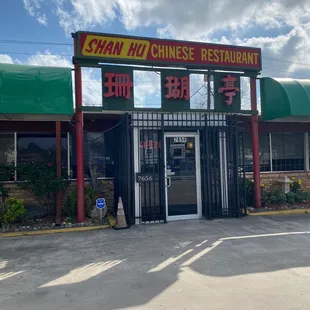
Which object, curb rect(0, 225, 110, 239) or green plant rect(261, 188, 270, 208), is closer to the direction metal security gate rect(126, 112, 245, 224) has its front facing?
the curb

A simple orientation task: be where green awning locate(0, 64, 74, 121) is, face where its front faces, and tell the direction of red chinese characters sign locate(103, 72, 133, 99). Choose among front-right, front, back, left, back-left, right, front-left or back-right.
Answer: left

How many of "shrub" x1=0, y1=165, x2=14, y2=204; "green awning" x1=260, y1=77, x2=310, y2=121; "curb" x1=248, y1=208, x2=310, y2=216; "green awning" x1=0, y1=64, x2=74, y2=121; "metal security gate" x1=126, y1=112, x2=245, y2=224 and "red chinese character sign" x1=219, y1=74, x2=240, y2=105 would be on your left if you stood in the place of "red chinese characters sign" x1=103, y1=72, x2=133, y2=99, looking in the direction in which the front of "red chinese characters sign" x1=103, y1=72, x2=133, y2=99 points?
4

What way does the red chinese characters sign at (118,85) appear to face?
toward the camera

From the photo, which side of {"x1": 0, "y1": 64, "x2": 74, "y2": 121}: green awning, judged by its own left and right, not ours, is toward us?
front

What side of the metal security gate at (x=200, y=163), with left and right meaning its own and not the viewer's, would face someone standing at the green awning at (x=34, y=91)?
right

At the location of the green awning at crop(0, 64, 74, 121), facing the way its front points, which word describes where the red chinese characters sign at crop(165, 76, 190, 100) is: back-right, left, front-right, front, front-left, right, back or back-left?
left

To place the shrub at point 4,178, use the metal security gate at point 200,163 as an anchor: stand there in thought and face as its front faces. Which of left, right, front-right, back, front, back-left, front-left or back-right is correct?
right

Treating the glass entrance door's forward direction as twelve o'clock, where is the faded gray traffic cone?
The faded gray traffic cone is roughly at 2 o'clock from the glass entrance door.
